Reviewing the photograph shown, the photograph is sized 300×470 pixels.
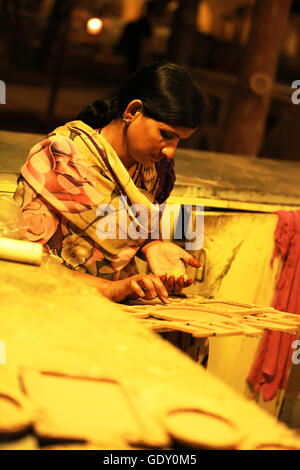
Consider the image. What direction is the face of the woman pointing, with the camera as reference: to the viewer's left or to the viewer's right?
to the viewer's right

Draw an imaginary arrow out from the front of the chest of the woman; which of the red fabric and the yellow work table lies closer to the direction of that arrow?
the yellow work table

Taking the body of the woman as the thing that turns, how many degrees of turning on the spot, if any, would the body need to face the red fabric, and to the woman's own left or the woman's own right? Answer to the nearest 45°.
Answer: approximately 90° to the woman's own left

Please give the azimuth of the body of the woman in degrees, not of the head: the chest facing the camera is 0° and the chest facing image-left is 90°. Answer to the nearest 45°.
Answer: approximately 315°
